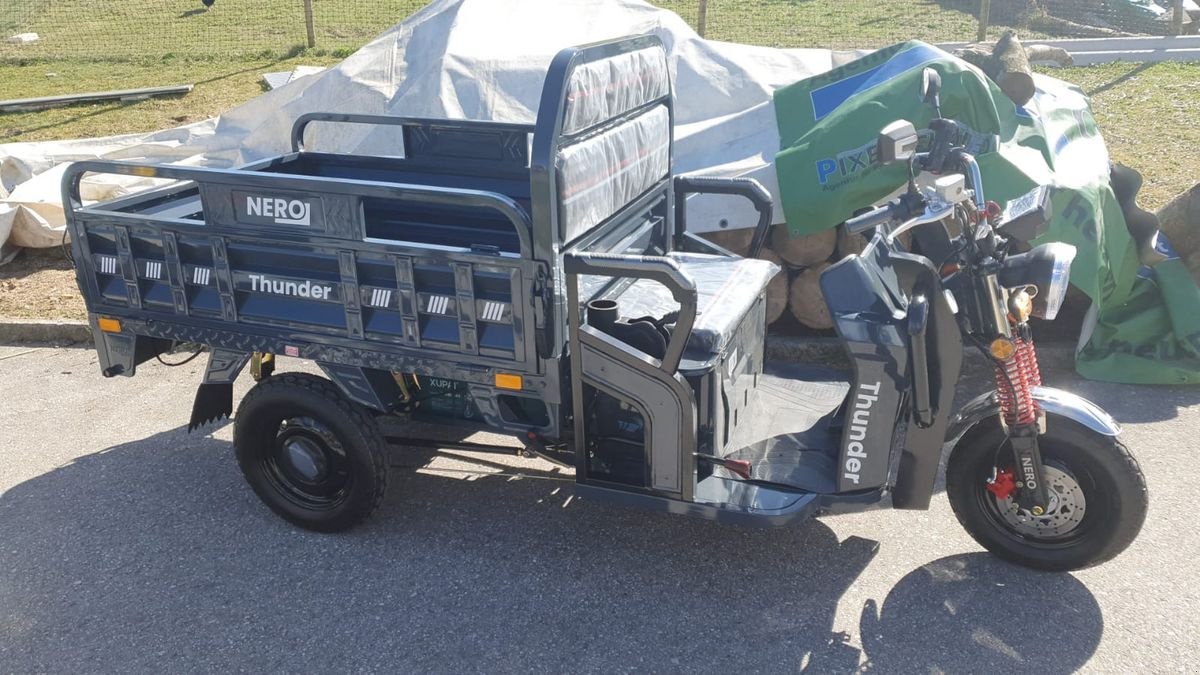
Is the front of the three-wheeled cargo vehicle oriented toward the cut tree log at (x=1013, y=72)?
no

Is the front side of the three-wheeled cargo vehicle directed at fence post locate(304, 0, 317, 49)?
no

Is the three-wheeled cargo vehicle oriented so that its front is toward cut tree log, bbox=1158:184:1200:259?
no

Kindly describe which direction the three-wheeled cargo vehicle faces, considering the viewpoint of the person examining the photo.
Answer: facing the viewer and to the right of the viewer

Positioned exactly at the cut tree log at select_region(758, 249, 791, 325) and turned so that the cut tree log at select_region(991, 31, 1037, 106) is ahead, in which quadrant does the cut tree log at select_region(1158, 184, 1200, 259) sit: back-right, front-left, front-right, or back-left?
front-right

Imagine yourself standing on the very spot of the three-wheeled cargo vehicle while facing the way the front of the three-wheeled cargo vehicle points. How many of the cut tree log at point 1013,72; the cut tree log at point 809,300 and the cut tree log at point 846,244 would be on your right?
0

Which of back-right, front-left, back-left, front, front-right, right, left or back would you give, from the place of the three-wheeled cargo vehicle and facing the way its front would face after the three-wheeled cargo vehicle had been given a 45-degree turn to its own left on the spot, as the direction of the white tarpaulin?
left

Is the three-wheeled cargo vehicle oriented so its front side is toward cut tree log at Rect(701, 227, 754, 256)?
no

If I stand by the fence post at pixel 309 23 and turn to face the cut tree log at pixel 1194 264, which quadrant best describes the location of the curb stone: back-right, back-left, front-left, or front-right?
front-right

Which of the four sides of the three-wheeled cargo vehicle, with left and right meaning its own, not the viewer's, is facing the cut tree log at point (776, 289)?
left

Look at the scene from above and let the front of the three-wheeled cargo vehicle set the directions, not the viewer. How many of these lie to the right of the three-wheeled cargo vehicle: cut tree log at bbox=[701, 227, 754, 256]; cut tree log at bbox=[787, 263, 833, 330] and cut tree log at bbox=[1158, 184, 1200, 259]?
0

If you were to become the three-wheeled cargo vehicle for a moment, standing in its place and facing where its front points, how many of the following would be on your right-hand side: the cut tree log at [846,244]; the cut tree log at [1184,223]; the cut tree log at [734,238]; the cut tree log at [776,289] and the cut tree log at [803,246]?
0

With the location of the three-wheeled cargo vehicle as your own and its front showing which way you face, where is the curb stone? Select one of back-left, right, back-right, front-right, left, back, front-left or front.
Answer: back
